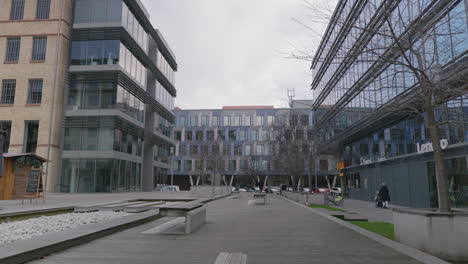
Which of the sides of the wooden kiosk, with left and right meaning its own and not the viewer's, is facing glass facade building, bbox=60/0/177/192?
left

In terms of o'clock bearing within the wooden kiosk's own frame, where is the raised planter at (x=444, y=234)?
The raised planter is roughly at 1 o'clock from the wooden kiosk.

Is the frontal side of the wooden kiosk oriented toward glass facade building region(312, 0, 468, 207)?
yes

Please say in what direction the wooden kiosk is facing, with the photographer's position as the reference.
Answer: facing the viewer and to the right of the viewer

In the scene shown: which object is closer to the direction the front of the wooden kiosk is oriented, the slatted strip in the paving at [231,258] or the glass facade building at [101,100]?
the slatted strip in the paving

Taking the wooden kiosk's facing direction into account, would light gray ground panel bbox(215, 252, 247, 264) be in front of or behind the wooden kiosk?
in front

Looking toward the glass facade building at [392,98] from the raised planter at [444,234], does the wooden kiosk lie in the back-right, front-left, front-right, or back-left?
front-left
